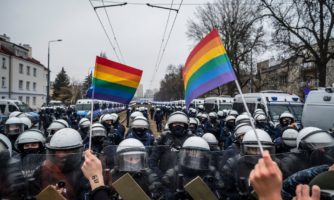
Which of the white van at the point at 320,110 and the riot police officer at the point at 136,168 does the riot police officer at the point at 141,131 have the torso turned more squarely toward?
the riot police officer

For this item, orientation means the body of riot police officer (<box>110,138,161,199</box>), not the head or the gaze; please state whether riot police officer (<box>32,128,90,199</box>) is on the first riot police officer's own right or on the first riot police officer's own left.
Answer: on the first riot police officer's own right

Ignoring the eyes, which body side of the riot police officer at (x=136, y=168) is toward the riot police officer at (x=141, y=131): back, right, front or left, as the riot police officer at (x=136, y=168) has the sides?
back

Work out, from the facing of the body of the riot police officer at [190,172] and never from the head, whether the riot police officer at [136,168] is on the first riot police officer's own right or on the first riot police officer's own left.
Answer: on the first riot police officer's own right
